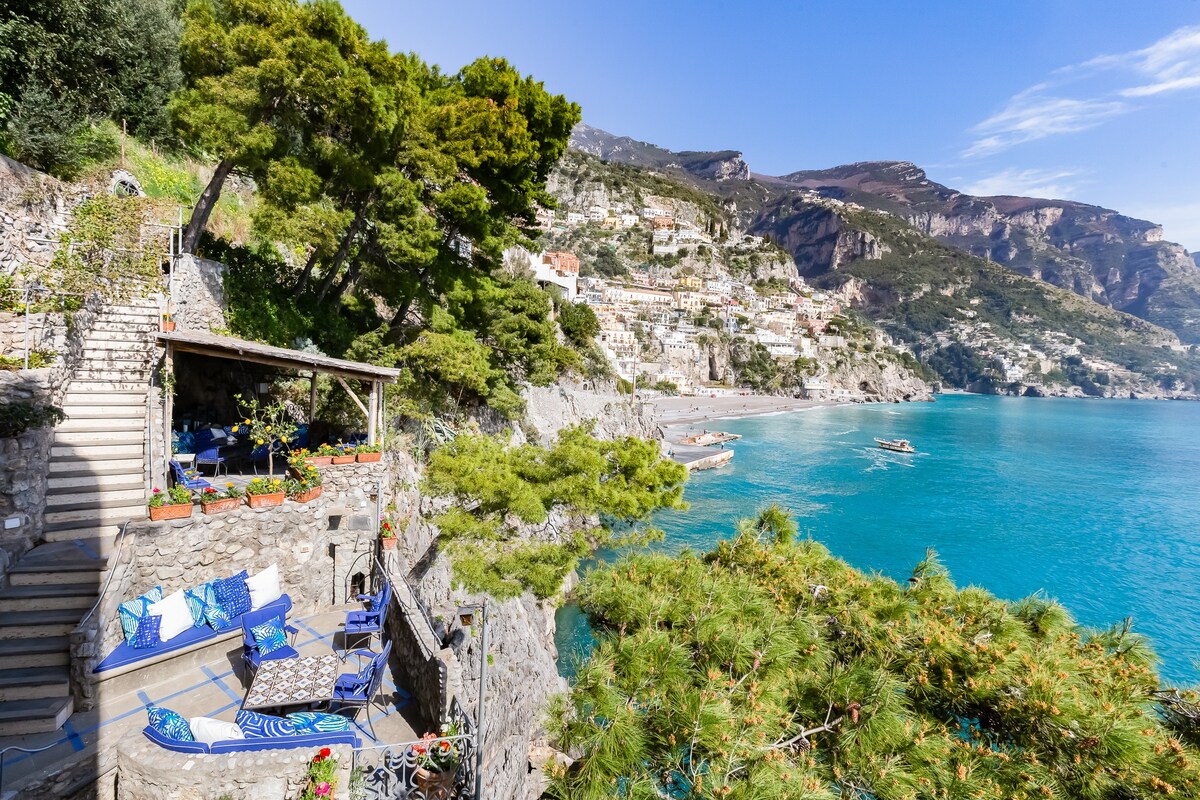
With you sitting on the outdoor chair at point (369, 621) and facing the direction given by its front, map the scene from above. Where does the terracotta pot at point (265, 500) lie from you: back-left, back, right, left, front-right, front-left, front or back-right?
front-right

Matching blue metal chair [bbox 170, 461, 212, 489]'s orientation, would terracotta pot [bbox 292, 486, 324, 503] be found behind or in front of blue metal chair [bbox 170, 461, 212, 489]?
in front

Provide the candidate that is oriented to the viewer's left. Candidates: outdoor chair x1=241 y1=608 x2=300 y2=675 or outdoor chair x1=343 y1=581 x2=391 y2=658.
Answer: outdoor chair x1=343 y1=581 x2=391 y2=658

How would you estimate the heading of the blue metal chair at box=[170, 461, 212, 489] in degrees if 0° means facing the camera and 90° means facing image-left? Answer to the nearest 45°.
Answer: approximately 270°

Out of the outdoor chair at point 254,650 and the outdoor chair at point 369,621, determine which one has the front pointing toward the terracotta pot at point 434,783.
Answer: the outdoor chair at point 254,650

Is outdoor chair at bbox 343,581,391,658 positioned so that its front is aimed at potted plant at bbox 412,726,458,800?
no

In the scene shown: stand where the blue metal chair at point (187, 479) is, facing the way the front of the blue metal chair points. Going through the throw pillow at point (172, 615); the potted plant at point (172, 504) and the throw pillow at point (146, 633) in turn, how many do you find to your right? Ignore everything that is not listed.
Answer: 3

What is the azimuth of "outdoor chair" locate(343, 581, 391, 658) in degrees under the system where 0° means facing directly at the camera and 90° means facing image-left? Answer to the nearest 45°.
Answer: approximately 90°

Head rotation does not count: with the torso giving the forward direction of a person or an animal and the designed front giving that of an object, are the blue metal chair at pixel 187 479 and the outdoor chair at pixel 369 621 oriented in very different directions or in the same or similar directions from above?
very different directions

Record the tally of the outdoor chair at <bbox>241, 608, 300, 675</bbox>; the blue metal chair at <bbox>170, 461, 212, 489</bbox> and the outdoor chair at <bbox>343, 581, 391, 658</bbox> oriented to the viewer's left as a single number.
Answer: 1

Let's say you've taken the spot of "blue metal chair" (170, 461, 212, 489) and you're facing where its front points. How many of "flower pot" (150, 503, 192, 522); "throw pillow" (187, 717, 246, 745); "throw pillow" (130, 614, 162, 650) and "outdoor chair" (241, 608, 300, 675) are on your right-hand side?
4

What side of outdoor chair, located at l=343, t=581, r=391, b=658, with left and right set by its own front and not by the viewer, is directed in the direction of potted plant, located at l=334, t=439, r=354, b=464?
right

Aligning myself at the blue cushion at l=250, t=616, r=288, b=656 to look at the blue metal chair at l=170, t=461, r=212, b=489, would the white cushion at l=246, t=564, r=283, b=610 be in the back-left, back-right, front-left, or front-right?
front-right

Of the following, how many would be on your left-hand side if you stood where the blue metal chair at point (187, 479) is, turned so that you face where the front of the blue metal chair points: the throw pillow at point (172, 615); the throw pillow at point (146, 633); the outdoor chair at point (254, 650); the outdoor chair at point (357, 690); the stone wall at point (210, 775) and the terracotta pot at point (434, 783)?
0

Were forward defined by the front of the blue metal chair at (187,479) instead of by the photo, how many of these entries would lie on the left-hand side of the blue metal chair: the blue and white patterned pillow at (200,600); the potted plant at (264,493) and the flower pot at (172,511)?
0

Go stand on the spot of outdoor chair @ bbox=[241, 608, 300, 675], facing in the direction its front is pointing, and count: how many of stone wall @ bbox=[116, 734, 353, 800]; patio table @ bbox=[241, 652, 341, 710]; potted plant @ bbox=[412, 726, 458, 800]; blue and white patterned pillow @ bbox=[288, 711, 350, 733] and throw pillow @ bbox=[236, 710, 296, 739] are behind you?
0

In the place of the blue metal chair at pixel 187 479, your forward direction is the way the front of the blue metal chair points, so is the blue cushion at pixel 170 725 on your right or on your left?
on your right

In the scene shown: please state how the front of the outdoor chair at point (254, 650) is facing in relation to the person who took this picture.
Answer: facing the viewer and to the right of the viewer
